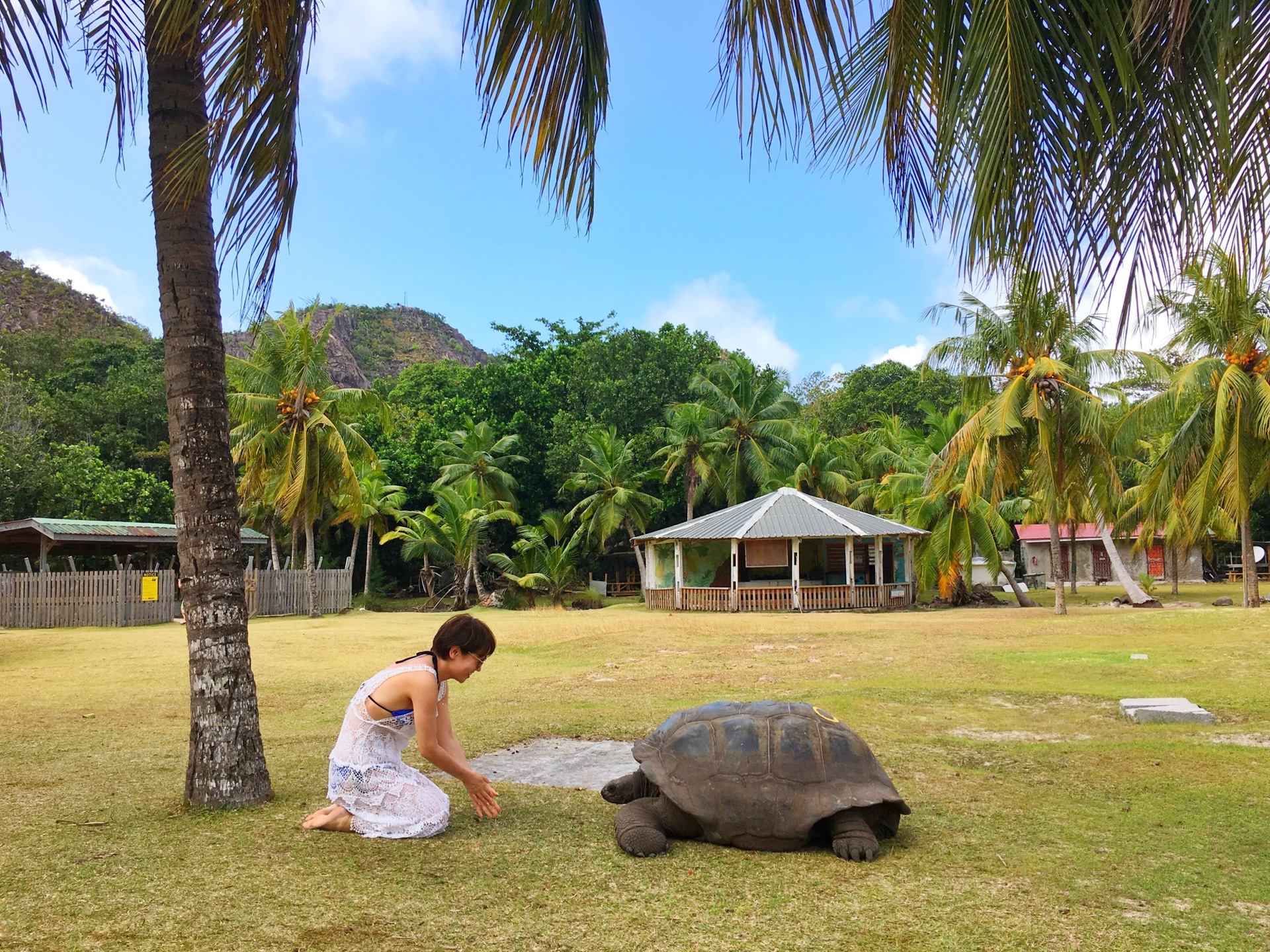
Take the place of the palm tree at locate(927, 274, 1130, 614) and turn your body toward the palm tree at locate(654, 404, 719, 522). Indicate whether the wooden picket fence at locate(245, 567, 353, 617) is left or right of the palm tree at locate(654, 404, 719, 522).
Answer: left

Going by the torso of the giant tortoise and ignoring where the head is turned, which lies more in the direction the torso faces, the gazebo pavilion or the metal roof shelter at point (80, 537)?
the metal roof shelter

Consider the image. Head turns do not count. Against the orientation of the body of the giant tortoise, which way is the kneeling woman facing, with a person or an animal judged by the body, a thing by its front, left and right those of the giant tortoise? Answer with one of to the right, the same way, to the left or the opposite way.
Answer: the opposite way

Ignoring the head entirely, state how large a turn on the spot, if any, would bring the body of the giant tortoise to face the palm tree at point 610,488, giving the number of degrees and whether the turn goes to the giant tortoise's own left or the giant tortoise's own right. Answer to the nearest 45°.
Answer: approximately 90° to the giant tortoise's own right

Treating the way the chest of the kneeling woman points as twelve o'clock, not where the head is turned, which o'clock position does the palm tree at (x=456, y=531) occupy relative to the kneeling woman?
The palm tree is roughly at 9 o'clock from the kneeling woman.

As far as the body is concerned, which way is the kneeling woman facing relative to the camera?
to the viewer's right

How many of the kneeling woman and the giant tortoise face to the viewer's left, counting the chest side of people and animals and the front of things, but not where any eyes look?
1

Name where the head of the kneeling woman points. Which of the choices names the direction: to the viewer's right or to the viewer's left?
to the viewer's right

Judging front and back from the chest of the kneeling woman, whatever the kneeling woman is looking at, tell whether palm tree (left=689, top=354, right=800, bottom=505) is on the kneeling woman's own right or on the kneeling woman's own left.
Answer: on the kneeling woman's own left

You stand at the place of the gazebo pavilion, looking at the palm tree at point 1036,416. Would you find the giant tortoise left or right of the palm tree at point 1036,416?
right

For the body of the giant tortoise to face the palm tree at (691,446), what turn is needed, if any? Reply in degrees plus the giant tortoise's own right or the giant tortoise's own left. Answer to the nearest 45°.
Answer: approximately 90° to the giant tortoise's own right

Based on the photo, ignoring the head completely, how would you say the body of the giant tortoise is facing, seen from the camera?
to the viewer's left

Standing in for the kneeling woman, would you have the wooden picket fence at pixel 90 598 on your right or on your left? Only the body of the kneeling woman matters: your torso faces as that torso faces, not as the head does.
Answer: on your left
